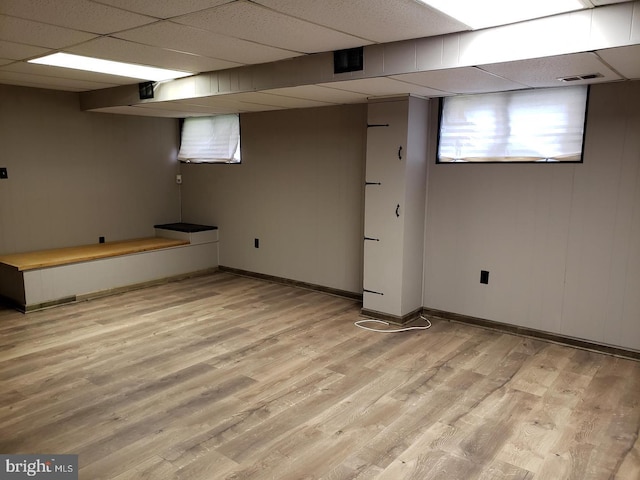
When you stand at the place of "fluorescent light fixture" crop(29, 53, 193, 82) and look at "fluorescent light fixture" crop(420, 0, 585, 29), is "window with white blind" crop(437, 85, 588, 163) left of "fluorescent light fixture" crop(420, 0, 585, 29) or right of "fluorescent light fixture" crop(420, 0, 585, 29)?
left

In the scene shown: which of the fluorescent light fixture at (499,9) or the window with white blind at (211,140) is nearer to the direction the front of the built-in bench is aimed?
the fluorescent light fixture

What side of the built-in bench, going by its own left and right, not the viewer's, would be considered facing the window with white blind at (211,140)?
left

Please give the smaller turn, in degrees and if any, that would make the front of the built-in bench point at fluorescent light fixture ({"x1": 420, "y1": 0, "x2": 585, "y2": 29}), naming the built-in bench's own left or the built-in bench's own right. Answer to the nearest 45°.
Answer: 0° — it already faces it

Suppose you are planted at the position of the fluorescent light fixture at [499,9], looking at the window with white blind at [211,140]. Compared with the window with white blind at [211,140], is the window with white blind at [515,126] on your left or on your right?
right

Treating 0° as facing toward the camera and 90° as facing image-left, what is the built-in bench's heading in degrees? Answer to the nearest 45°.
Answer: approximately 315°
